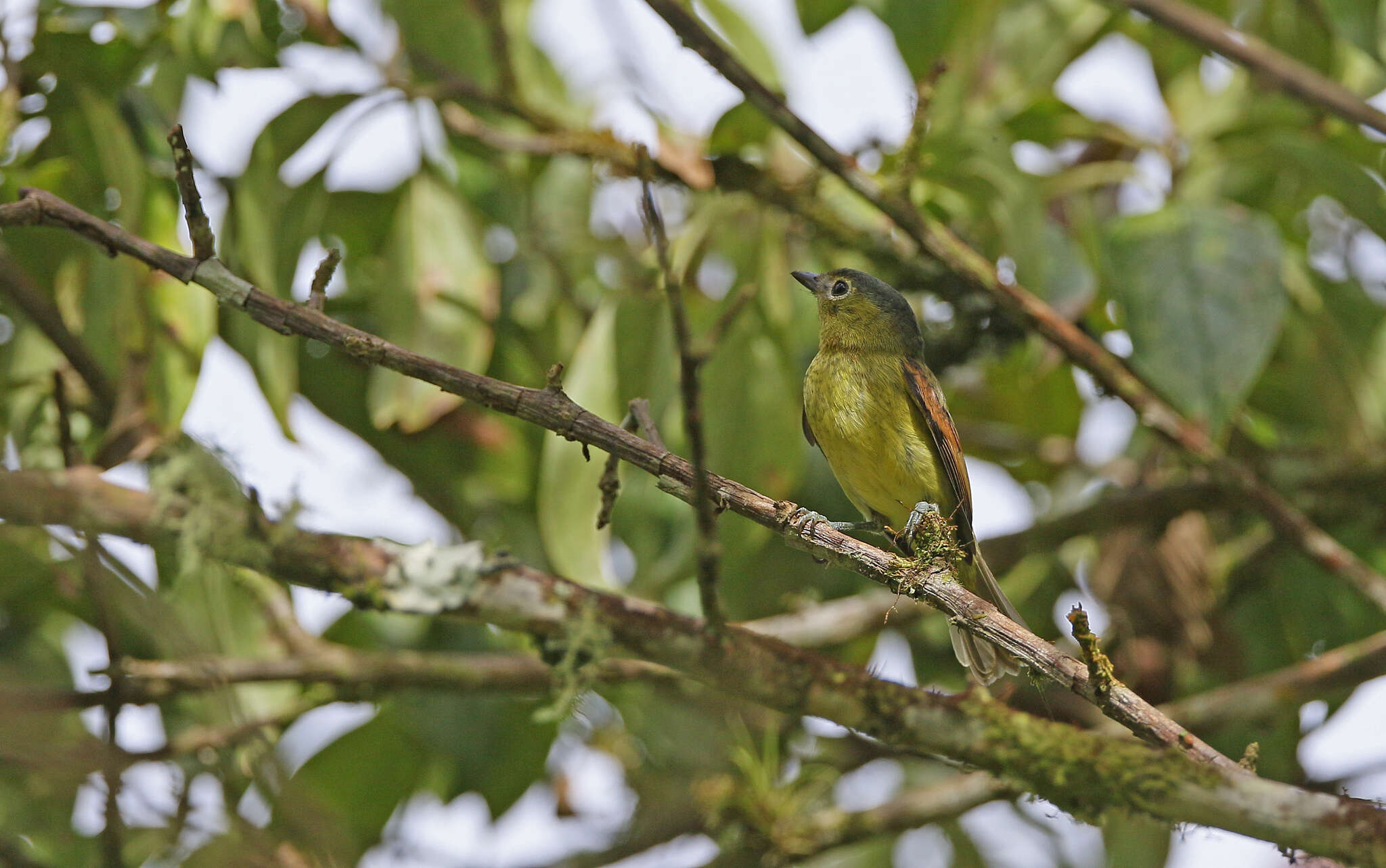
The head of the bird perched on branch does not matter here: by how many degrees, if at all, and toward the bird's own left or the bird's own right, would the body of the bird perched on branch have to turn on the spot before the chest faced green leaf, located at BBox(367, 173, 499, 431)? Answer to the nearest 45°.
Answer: approximately 45° to the bird's own right

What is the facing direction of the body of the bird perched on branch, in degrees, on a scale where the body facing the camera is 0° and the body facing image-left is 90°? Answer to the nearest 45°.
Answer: approximately 45°

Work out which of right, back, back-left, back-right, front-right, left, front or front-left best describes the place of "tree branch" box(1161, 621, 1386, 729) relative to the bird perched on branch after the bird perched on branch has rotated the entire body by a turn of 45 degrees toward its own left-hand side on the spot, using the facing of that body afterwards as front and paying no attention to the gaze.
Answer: left
